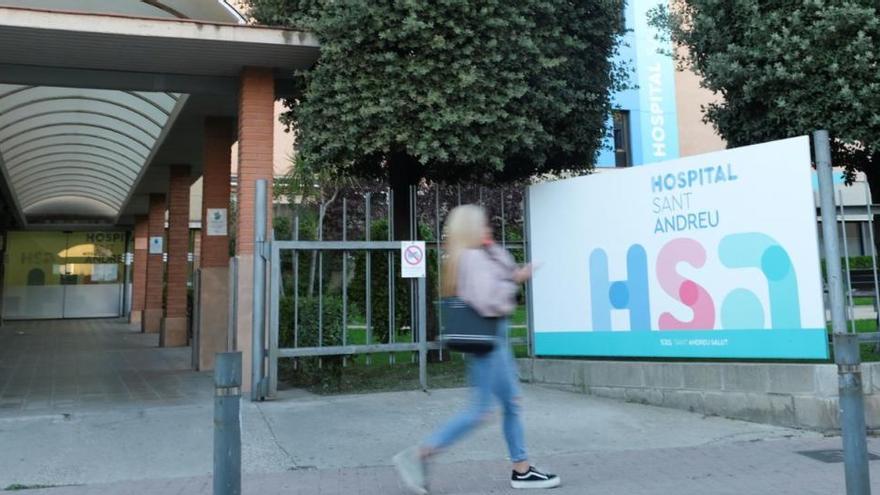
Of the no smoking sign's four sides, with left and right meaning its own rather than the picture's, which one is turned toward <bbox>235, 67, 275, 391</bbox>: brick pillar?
right

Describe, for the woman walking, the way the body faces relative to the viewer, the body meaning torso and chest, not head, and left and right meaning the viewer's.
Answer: facing to the right of the viewer

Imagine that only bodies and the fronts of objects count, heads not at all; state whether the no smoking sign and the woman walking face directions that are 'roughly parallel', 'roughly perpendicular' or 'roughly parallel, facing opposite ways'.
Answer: roughly perpendicular

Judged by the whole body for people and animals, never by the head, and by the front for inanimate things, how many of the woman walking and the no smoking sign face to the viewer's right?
1

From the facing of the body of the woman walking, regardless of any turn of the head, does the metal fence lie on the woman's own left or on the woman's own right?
on the woman's own left

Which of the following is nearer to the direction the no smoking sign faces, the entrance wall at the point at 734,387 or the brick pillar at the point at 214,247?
the entrance wall

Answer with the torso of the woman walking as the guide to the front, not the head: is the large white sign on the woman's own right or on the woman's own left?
on the woman's own left

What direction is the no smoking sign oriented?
toward the camera

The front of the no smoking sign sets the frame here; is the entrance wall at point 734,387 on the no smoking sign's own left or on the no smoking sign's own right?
on the no smoking sign's own left

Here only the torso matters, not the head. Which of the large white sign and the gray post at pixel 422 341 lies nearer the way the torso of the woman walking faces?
the large white sign

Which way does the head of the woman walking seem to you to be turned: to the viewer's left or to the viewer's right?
to the viewer's right
